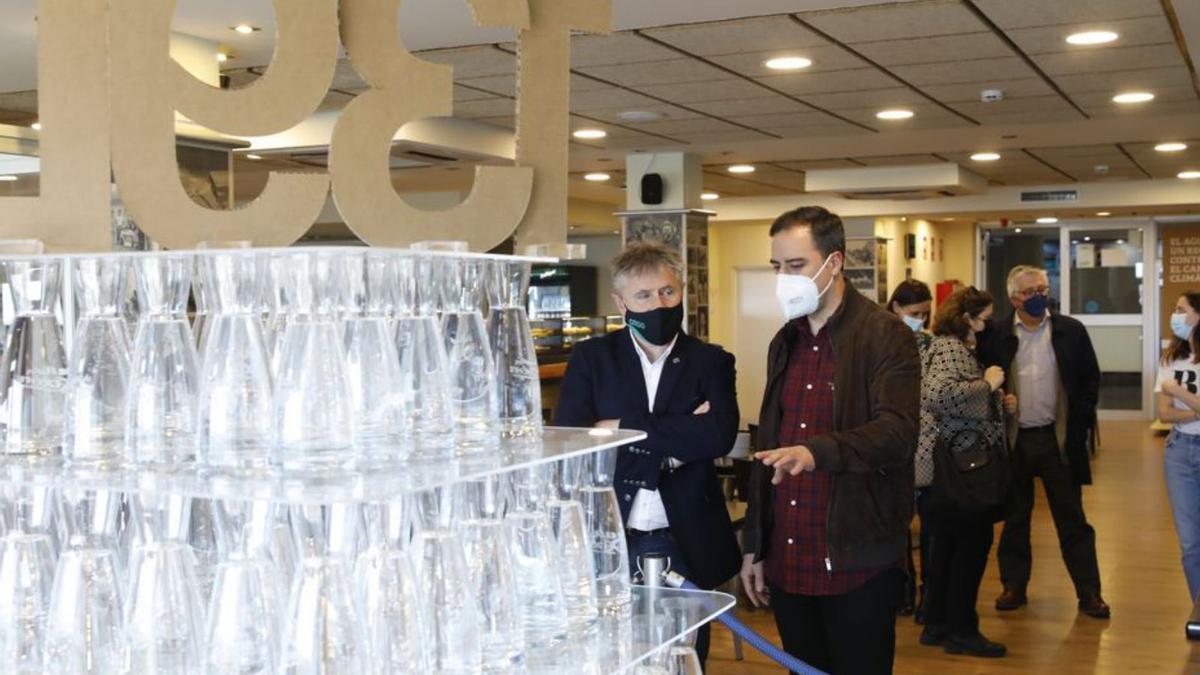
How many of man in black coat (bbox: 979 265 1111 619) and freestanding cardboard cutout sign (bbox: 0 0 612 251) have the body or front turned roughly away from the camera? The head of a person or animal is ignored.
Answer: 1

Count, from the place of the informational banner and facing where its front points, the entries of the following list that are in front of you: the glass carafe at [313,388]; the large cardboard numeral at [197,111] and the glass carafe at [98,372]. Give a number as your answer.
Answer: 3

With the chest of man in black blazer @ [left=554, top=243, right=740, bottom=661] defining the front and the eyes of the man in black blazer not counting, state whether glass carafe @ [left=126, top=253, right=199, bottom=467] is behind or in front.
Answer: in front

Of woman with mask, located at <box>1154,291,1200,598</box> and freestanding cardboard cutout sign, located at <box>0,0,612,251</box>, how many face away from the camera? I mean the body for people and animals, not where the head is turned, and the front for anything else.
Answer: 1

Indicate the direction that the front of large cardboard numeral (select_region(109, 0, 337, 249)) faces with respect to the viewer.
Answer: facing away from the viewer

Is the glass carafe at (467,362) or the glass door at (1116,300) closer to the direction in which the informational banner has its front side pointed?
the glass carafe

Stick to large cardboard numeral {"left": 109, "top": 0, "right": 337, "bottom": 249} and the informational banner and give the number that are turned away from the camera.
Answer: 1

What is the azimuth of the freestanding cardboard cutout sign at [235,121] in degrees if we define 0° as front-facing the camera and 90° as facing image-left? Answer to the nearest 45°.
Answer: approximately 180°
